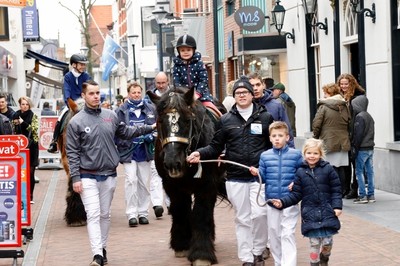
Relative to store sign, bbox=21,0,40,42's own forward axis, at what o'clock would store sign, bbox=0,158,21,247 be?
store sign, bbox=0,158,21,247 is roughly at 12 o'clock from store sign, bbox=21,0,40,42.

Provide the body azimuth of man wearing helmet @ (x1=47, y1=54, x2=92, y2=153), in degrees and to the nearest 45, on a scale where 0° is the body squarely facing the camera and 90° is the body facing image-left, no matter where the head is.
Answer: approximately 315°

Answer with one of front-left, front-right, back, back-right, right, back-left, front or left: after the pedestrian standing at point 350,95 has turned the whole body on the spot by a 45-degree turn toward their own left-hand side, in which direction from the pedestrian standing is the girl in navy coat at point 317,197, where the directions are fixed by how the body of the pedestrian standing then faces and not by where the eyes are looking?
front

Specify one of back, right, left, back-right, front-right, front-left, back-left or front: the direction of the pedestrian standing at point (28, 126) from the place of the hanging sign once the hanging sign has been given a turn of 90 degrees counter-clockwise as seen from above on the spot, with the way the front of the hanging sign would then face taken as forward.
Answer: back-right

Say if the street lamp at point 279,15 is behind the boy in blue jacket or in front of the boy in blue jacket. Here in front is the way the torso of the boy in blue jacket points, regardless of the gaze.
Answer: behind

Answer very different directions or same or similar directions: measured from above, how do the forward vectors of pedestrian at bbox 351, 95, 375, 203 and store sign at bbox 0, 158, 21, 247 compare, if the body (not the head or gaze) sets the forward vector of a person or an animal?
very different directions

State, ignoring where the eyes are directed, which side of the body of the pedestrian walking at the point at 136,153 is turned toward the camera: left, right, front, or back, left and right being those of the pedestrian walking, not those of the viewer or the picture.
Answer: front

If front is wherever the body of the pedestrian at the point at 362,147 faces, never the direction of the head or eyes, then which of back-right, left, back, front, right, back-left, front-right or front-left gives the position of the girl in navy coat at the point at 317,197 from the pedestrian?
back-left

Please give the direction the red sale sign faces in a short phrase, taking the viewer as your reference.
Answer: facing the viewer

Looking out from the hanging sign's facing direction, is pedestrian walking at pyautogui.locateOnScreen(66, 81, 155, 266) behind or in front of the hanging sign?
in front

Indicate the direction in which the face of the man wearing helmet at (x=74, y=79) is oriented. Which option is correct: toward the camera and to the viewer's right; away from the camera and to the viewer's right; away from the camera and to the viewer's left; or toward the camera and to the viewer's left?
toward the camera and to the viewer's right

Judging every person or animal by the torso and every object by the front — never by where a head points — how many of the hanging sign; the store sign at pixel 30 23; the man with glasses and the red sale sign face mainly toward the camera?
4
